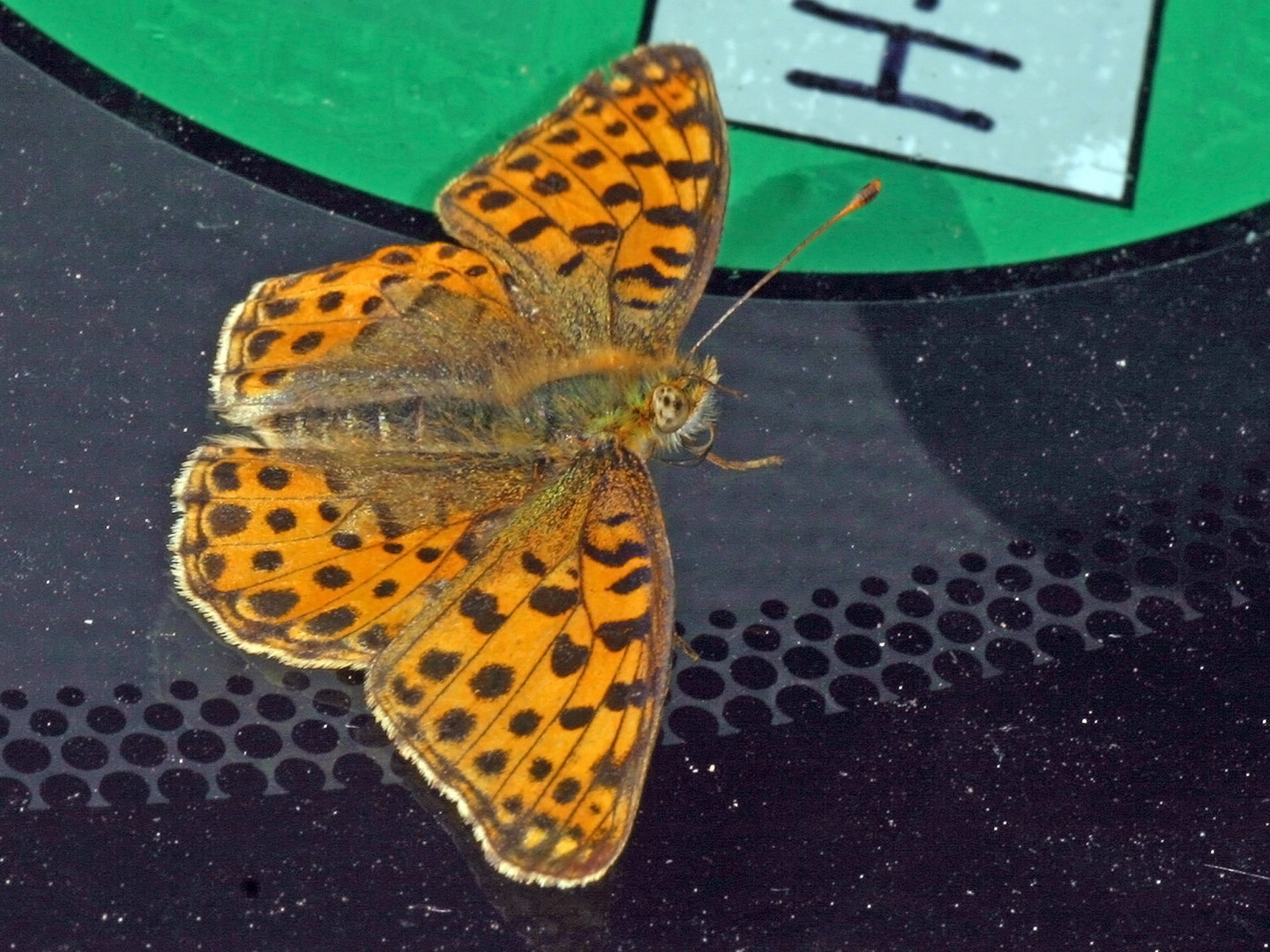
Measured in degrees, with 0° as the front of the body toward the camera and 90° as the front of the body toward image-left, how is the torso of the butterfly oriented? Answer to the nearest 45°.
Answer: approximately 270°
